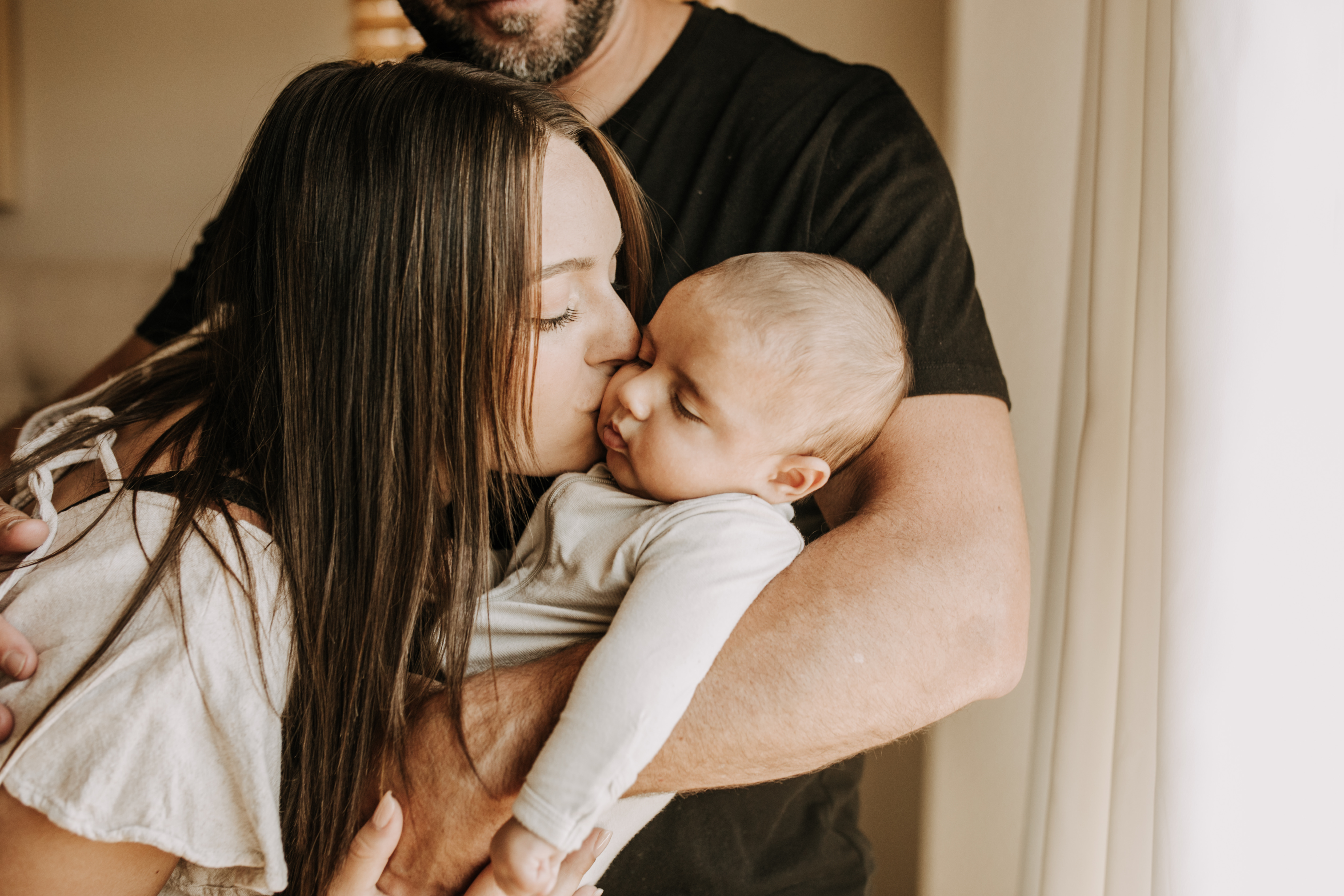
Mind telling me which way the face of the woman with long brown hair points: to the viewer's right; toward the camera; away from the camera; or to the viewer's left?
to the viewer's right

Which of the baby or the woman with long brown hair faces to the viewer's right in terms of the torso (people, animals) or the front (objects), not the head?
the woman with long brown hair

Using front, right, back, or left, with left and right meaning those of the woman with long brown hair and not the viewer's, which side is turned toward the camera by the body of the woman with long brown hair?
right

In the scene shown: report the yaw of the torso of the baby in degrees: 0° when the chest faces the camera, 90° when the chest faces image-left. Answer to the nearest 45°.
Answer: approximately 45°

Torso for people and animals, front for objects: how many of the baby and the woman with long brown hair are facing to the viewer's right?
1
